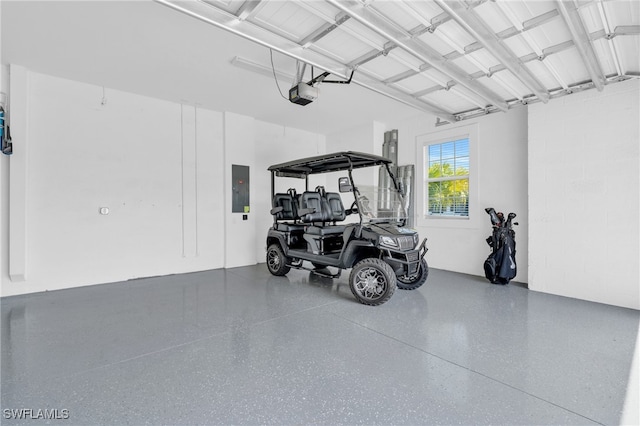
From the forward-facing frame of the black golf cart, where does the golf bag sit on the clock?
The golf bag is roughly at 10 o'clock from the black golf cart.

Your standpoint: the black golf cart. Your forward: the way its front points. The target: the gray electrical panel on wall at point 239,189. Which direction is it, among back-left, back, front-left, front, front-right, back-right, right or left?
back

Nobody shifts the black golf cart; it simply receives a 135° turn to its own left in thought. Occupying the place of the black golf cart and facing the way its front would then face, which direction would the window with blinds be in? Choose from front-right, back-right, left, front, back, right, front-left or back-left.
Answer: front-right

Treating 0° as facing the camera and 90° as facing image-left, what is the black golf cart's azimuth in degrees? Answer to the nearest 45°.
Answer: approximately 315°

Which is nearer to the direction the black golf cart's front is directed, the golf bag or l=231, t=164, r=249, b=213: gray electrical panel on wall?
the golf bag

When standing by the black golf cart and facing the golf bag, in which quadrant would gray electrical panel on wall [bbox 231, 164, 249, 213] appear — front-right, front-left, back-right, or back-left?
back-left
